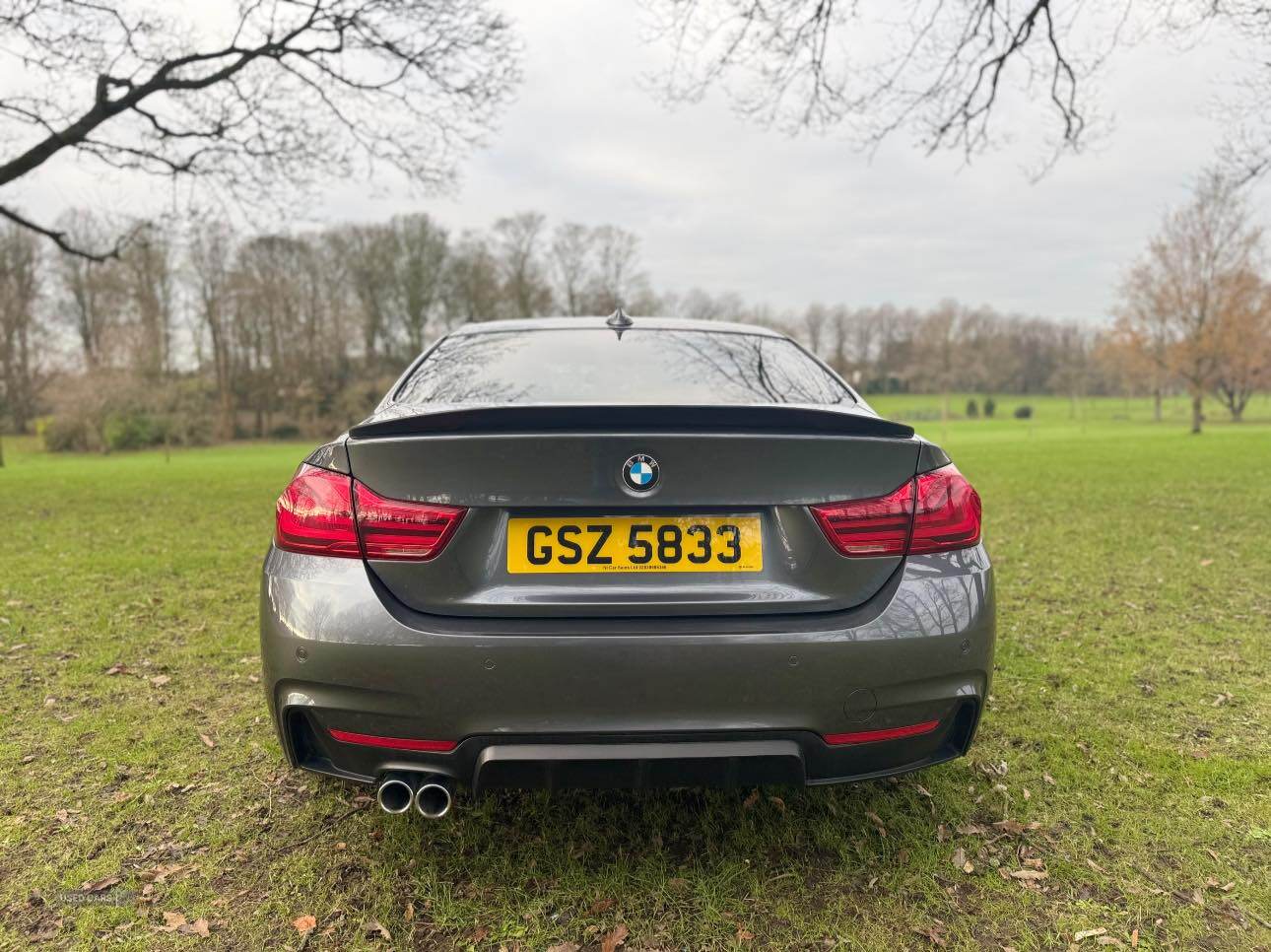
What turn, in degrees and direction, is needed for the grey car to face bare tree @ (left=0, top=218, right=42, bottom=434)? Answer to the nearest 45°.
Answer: approximately 45° to its left

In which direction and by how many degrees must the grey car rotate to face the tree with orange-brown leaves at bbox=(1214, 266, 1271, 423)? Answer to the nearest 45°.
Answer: approximately 45° to its right

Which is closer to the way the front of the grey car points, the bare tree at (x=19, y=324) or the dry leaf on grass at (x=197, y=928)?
the bare tree

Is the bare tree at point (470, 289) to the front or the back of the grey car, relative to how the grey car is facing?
to the front

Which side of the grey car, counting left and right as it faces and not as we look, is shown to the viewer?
back

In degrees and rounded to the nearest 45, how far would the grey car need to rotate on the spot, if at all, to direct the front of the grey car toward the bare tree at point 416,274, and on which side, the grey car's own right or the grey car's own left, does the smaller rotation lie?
0° — it already faces it

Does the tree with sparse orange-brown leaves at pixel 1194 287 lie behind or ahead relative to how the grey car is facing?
ahead

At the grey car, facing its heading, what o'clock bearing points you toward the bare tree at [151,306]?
The bare tree is roughly at 11 o'clock from the grey car.
